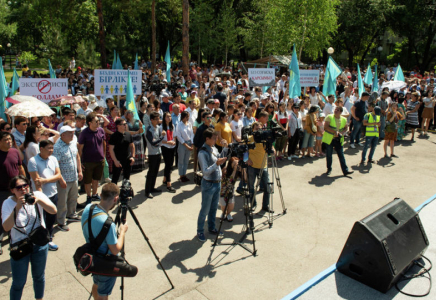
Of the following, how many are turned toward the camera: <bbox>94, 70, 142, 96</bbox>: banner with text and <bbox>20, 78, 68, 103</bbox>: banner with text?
2

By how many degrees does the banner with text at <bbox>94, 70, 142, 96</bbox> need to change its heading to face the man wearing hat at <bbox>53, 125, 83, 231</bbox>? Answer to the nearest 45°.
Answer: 0° — it already faces them

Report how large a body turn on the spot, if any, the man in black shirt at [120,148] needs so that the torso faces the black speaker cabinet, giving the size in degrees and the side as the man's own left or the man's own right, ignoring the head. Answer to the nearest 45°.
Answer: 0° — they already face it

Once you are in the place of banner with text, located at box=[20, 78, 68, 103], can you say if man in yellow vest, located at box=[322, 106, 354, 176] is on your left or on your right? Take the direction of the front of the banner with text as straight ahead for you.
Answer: on your left

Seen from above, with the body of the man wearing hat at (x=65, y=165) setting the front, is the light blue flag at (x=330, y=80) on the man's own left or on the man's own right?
on the man's own left
